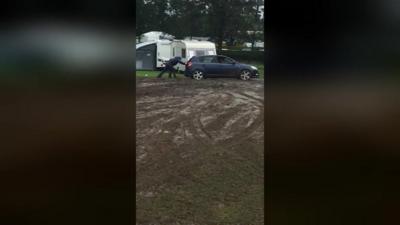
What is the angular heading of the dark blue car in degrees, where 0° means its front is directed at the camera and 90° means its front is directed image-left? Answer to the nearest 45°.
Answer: approximately 270°
